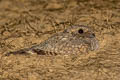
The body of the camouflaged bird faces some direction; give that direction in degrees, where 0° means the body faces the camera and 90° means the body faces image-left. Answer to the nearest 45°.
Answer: approximately 270°
